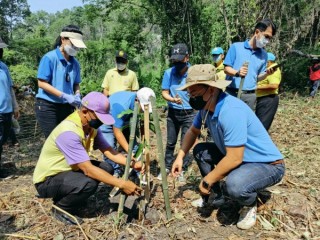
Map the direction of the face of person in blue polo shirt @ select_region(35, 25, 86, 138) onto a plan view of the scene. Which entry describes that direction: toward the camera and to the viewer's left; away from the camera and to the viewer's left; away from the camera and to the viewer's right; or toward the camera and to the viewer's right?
toward the camera and to the viewer's right

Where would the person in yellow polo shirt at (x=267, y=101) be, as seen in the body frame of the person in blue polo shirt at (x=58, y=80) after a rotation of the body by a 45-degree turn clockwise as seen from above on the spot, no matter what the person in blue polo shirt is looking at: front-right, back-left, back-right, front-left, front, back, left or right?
left

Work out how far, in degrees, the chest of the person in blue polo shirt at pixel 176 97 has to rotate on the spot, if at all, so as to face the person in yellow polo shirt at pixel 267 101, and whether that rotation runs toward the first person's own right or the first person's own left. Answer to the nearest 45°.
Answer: approximately 135° to the first person's own left

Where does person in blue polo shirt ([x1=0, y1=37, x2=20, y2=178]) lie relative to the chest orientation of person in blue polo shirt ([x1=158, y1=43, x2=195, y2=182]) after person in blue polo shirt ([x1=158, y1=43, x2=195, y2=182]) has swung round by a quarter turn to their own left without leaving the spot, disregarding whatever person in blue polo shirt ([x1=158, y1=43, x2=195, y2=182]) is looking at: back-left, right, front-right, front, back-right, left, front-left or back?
back

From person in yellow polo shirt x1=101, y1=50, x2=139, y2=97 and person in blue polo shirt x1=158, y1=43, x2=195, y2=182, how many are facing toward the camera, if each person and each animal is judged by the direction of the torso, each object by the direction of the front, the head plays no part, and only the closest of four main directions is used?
2

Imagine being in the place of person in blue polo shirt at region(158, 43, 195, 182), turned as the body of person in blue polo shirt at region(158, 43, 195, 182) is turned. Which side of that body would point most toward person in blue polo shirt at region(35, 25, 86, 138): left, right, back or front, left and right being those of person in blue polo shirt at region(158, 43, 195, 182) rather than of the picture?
right

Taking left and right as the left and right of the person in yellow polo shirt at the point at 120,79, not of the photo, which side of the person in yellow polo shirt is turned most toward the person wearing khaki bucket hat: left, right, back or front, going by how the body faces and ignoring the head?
front

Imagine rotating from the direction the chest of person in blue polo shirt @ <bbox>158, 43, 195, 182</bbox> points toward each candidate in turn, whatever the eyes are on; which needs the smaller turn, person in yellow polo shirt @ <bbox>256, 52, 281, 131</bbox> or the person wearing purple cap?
the person wearing purple cap

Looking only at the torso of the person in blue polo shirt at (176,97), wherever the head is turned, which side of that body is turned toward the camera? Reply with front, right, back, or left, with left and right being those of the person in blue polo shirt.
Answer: front

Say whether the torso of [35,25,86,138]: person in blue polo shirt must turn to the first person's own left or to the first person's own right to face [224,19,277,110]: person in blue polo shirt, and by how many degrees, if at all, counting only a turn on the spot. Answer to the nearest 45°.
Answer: approximately 45° to the first person's own left

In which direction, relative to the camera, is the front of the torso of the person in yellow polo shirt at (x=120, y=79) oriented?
toward the camera

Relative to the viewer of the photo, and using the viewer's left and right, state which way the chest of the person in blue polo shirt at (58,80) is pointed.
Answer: facing the viewer and to the right of the viewer

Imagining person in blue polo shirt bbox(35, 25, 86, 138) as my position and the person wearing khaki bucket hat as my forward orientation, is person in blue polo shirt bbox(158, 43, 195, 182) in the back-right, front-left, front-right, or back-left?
front-left
